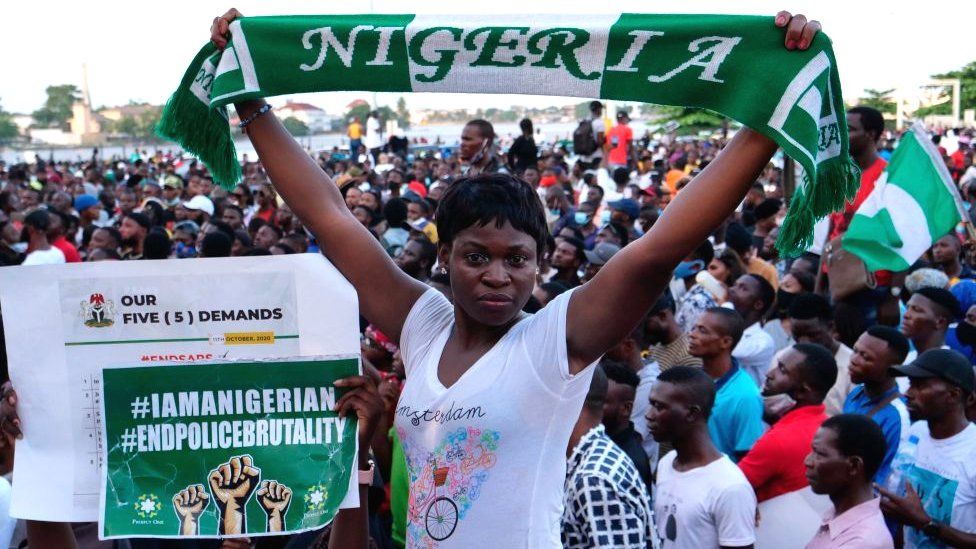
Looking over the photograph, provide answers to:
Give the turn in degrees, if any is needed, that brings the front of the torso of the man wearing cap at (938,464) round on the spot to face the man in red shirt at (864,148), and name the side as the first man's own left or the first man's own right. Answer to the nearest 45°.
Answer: approximately 135° to the first man's own right

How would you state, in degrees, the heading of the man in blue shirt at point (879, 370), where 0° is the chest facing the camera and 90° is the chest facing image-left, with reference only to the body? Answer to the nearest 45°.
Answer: approximately 45°

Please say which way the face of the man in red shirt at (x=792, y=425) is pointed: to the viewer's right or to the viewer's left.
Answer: to the viewer's left

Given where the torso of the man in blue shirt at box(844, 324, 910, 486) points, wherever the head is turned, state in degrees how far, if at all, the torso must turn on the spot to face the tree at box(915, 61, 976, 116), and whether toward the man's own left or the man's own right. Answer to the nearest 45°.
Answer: approximately 135° to the man's own right

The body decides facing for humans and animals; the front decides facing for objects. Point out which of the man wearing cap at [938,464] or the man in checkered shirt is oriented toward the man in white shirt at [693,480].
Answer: the man wearing cap

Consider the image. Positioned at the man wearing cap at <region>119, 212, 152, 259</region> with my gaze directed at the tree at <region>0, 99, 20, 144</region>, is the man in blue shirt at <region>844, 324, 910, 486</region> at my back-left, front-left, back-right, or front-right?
back-right

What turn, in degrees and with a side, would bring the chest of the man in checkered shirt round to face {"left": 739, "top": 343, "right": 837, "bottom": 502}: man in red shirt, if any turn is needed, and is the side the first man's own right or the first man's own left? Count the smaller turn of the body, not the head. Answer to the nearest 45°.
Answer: approximately 135° to the first man's own right
